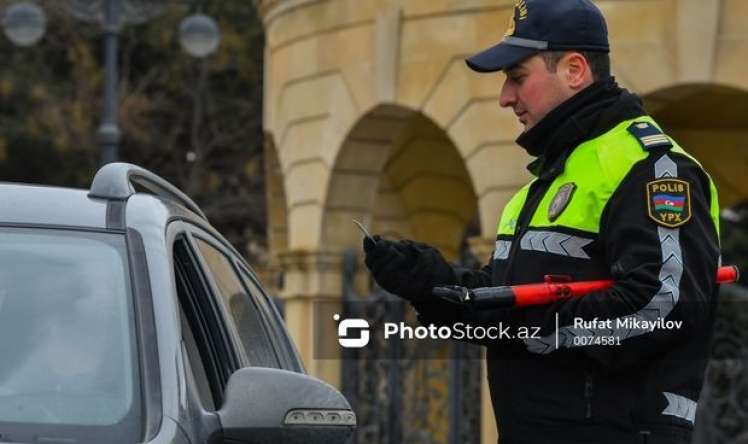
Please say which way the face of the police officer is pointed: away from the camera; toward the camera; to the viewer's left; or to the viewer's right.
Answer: to the viewer's left

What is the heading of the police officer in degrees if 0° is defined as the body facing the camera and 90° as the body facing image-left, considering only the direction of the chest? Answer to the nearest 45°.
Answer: approximately 45°
